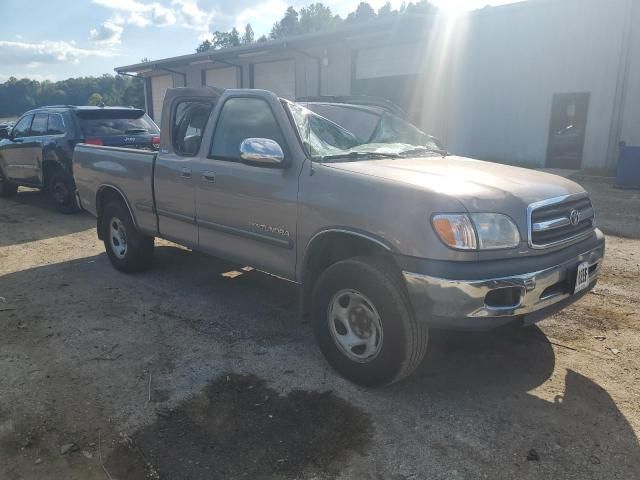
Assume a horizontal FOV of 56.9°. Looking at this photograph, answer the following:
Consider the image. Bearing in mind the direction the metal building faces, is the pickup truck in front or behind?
in front

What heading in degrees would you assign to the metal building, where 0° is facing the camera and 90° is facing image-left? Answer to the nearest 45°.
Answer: approximately 45°

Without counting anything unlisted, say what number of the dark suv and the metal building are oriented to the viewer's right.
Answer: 0

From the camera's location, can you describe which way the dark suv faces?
facing away from the viewer and to the left of the viewer

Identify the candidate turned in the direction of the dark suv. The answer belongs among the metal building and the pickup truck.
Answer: the metal building

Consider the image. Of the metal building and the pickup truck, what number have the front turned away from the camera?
0

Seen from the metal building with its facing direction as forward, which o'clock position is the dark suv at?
The dark suv is roughly at 12 o'clock from the metal building.

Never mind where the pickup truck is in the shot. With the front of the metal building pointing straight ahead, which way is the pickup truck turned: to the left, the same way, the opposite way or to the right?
to the left

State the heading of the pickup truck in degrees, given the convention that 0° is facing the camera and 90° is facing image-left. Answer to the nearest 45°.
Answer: approximately 315°

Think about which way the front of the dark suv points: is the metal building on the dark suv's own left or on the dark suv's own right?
on the dark suv's own right

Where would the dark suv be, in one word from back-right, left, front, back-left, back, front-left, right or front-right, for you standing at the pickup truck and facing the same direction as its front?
back
